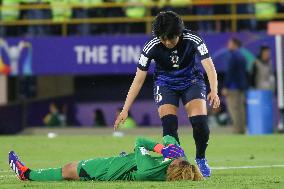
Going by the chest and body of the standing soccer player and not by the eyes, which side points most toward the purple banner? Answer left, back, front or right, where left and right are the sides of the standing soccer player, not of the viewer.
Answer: back

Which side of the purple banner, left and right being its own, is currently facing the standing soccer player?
front

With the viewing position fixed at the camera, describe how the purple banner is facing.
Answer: facing the viewer

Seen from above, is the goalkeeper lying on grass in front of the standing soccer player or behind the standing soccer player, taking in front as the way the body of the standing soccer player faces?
in front

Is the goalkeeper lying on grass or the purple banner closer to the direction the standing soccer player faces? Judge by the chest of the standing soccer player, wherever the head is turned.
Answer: the goalkeeper lying on grass

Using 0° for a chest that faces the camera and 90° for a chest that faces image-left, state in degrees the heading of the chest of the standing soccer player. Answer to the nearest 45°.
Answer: approximately 0°

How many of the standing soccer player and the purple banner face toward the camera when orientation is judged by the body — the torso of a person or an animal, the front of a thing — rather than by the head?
2

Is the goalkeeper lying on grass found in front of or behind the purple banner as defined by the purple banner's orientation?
in front
